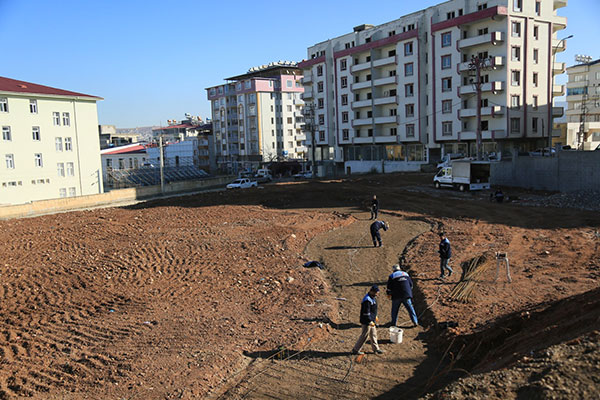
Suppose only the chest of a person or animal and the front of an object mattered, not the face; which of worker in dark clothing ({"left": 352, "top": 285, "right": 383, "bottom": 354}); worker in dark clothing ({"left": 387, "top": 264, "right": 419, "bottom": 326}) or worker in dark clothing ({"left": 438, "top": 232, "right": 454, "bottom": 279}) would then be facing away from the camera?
worker in dark clothing ({"left": 387, "top": 264, "right": 419, "bottom": 326})

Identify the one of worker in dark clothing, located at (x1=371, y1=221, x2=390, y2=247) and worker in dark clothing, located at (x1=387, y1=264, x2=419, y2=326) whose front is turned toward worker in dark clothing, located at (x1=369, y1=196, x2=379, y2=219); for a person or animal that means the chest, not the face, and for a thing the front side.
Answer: worker in dark clothing, located at (x1=387, y1=264, x2=419, y2=326)

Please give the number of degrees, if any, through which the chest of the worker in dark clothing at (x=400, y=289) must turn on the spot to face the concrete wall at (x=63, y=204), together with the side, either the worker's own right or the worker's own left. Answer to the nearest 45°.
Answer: approximately 45° to the worker's own left

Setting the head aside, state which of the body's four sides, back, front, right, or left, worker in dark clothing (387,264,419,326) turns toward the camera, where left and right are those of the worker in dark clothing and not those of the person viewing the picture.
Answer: back

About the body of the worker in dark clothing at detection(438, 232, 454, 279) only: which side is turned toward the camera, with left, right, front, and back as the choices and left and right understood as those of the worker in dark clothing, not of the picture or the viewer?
left

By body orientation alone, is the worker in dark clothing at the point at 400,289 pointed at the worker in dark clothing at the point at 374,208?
yes

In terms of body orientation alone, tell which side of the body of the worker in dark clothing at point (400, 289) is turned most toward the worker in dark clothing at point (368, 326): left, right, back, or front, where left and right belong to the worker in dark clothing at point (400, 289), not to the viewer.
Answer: back
